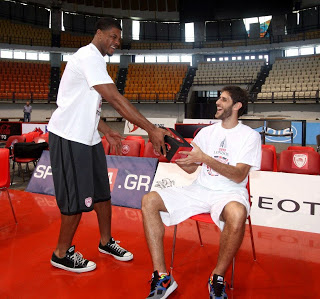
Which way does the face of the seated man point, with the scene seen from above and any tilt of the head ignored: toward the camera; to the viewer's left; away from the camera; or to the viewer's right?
to the viewer's left

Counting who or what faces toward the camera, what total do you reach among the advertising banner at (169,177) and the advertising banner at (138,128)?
2

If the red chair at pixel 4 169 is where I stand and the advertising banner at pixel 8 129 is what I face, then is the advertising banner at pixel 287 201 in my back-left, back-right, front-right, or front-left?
back-right

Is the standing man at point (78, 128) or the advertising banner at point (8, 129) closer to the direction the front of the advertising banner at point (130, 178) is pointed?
the standing man

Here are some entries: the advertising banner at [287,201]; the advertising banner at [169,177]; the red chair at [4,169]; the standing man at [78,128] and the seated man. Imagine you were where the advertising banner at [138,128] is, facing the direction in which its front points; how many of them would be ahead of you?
5

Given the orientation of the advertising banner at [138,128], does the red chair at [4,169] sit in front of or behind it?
in front

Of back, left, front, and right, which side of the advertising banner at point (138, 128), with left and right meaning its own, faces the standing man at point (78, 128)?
front

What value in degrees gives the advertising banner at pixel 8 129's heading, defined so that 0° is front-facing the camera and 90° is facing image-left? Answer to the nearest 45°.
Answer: approximately 0°
